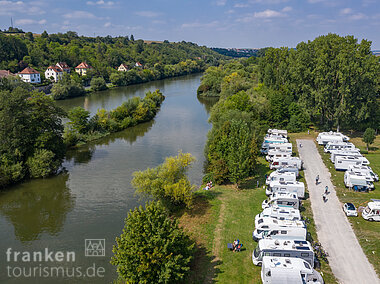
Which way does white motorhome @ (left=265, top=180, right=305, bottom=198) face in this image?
to the viewer's left

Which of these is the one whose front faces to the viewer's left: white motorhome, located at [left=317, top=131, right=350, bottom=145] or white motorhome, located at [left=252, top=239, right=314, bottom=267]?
white motorhome, located at [left=252, top=239, right=314, bottom=267]

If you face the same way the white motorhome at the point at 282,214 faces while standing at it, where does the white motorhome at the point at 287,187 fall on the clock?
the white motorhome at the point at 287,187 is roughly at 3 o'clock from the white motorhome at the point at 282,214.

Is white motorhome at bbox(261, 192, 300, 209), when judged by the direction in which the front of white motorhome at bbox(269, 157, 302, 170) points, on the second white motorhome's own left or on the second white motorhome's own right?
on the second white motorhome's own left

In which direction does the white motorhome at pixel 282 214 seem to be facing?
to the viewer's left

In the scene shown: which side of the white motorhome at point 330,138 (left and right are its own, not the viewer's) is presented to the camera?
right

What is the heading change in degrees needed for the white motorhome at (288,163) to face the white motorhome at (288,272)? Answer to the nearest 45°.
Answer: approximately 90° to its left

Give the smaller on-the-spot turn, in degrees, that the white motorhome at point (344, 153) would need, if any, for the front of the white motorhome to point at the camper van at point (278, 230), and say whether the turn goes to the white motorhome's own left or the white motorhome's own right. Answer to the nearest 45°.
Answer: approximately 90° to the white motorhome's own right

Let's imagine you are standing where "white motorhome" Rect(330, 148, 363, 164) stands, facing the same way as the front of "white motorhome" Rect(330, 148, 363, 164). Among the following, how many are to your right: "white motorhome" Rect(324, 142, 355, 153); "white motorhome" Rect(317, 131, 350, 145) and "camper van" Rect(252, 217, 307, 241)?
1

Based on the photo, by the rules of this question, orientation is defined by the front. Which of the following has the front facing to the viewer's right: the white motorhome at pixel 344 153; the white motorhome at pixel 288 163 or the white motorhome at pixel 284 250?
the white motorhome at pixel 344 153

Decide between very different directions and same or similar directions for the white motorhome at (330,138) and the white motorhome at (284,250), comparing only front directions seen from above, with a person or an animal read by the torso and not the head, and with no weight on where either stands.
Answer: very different directions

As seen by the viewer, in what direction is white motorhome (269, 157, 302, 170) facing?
to the viewer's left

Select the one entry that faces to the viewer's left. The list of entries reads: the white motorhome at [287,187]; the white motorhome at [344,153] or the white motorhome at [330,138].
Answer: the white motorhome at [287,187]

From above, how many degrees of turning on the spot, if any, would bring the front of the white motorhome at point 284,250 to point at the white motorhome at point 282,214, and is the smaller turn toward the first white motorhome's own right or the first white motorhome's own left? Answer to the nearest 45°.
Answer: approximately 90° to the first white motorhome's own right

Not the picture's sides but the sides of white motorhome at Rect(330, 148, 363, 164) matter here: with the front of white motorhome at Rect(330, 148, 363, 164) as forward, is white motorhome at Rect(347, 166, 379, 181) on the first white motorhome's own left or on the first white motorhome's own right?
on the first white motorhome's own right

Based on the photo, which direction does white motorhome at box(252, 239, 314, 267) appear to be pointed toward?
to the viewer's left

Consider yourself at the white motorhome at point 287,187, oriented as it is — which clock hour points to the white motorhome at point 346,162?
the white motorhome at point 346,162 is roughly at 4 o'clock from the white motorhome at point 287,187.

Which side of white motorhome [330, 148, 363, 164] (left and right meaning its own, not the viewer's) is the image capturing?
right

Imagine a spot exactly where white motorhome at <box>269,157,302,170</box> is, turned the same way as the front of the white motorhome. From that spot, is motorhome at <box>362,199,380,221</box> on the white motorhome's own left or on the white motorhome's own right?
on the white motorhome's own left

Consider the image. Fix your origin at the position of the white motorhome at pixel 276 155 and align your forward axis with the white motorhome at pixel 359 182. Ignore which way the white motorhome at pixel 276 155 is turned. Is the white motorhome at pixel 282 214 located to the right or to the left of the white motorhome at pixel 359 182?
right
